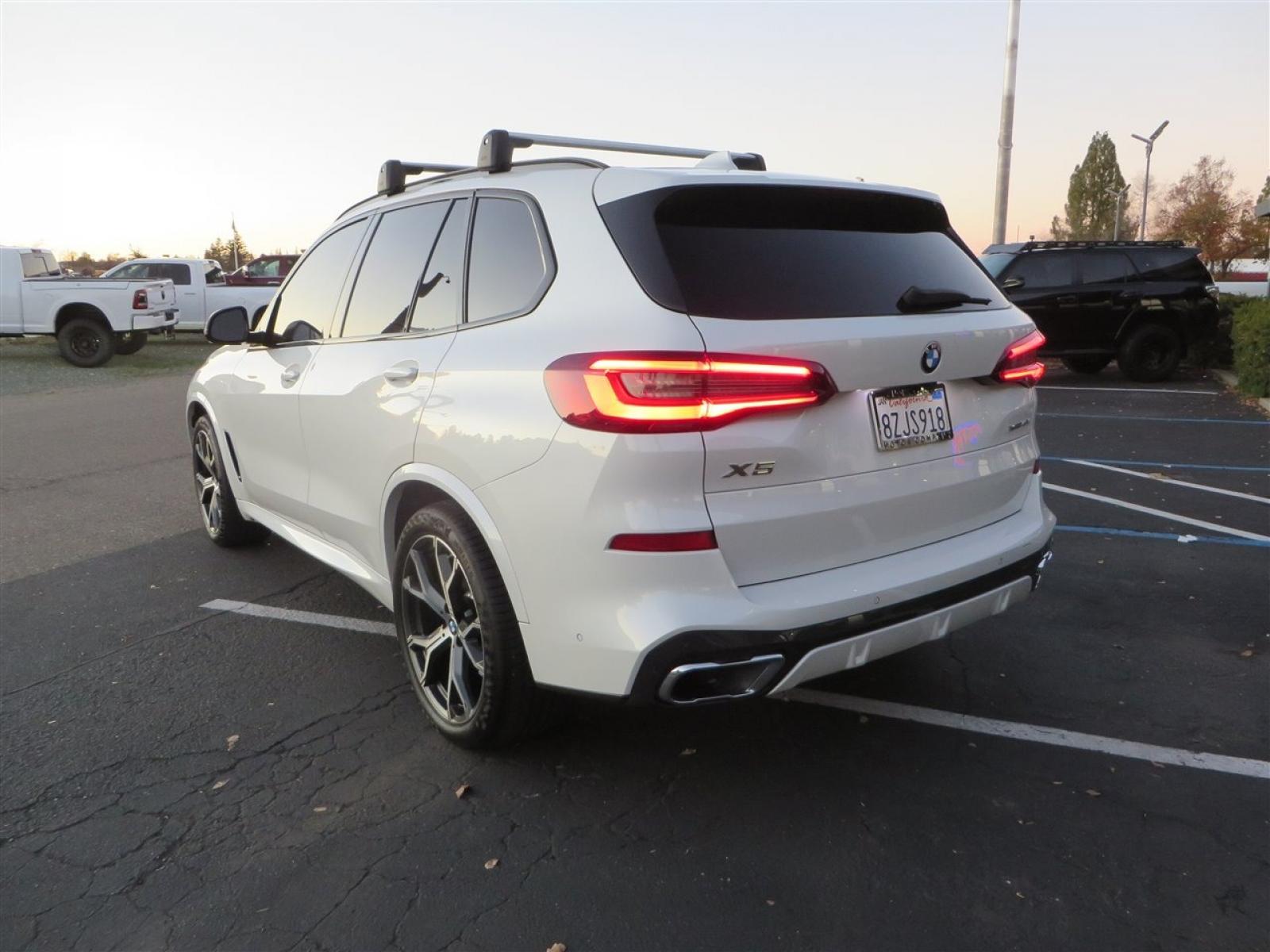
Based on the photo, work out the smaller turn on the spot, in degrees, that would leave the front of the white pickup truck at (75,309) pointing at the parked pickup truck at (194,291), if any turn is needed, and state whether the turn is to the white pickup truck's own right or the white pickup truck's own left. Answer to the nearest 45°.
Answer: approximately 90° to the white pickup truck's own right

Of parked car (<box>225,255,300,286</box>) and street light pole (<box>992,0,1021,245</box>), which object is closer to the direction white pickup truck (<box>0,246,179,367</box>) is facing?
the parked car

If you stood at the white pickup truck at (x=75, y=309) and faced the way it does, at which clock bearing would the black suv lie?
The black suv is roughly at 6 o'clock from the white pickup truck.

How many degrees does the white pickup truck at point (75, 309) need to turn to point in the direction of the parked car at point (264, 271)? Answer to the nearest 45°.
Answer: approximately 90° to its right

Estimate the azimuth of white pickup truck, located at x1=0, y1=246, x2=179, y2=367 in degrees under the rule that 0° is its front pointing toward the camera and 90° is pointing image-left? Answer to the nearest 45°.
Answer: approximately 135°

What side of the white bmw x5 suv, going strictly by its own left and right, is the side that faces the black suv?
right

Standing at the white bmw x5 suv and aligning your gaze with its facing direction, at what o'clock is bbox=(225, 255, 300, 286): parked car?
The parked car is roughly at 1 o'clock from the white bmw x5 suv.

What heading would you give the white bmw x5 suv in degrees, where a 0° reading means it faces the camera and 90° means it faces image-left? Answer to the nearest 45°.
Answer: approximately 135°
